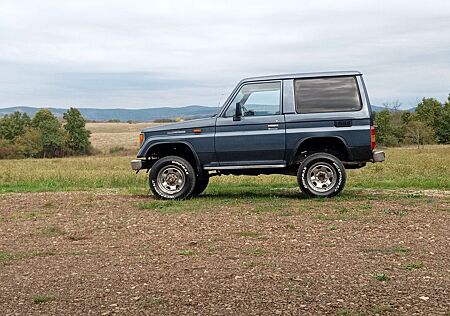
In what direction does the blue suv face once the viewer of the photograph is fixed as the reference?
facing to the left of the viewer
